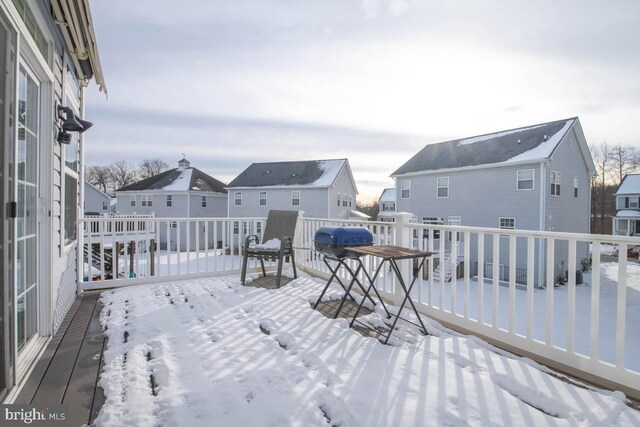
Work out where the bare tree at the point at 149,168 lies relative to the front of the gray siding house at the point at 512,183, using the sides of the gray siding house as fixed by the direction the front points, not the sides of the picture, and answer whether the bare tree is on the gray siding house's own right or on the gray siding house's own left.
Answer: on the gray siding house's own left

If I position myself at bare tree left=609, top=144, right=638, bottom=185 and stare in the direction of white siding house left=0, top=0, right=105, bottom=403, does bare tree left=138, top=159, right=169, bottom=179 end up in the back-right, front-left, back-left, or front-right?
front-right

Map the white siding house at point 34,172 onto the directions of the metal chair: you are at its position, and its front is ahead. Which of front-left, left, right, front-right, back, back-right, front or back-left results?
front

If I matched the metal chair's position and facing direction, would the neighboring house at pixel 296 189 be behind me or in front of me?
behind

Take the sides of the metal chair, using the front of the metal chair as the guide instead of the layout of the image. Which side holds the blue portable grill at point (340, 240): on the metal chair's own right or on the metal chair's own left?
on the metal chair's own left

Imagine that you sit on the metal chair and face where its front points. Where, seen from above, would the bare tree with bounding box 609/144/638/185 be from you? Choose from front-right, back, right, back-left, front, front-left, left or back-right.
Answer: back

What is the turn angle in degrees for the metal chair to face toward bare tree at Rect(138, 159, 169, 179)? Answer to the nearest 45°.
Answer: approximately 135° to its right

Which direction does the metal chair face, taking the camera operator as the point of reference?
facing the viewer and to the left of the viewer

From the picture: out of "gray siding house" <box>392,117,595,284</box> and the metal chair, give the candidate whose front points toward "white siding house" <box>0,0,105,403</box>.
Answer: the metal chair

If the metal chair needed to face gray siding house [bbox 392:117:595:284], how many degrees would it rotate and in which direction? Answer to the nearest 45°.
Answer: approximately 180°

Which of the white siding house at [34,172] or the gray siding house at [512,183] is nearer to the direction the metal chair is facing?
the white siding house

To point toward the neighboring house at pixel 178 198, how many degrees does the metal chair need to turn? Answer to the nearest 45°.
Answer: approximately 135° to its right

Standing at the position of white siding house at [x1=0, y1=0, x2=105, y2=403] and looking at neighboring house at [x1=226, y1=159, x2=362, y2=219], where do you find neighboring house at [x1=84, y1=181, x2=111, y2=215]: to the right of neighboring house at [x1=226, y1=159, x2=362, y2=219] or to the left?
left

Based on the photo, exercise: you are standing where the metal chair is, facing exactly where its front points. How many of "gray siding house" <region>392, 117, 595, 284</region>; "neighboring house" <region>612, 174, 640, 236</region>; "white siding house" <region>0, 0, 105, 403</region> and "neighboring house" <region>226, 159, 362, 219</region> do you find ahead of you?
1
